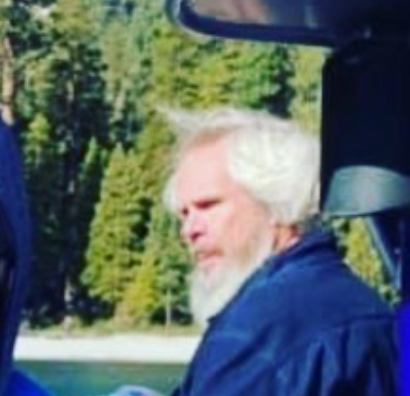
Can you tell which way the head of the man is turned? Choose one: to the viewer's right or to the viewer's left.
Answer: to the viewer's left

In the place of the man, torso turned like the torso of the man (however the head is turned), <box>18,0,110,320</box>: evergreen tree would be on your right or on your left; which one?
on your right

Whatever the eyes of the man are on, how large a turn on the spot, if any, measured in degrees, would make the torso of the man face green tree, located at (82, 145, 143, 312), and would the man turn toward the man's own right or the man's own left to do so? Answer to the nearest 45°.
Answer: approximately 90° to the man's own right

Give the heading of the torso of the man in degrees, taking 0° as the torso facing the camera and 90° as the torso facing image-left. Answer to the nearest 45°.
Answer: approximately 90°
